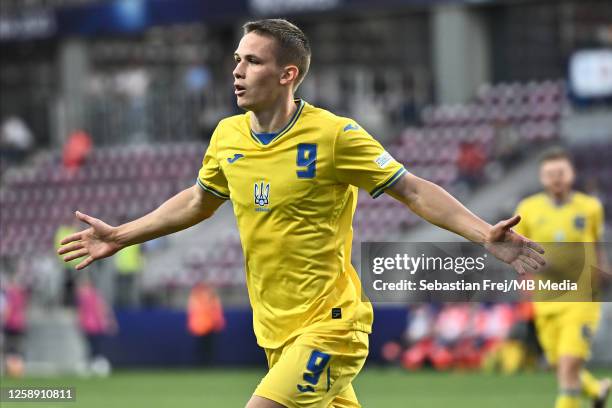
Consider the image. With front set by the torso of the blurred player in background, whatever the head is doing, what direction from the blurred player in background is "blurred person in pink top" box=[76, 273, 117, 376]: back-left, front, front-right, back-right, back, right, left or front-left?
back-right

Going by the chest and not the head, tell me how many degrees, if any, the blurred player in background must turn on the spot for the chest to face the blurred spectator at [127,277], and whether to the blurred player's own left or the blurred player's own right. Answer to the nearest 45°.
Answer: approximately 135° to the blurred player's own right

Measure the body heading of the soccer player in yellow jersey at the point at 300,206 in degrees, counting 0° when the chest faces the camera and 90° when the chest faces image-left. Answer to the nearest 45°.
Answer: approximately 45°

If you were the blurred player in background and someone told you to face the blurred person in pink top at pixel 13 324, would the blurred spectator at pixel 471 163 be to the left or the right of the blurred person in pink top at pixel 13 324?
right

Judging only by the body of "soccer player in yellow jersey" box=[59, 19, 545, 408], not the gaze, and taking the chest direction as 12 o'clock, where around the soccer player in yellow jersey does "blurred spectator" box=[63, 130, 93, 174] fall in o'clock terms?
The blurred spectator is roughly at 4 o'clock from the soccer player in yellow jersey.

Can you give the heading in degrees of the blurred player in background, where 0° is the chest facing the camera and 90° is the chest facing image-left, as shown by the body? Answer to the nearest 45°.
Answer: approximately 0°
